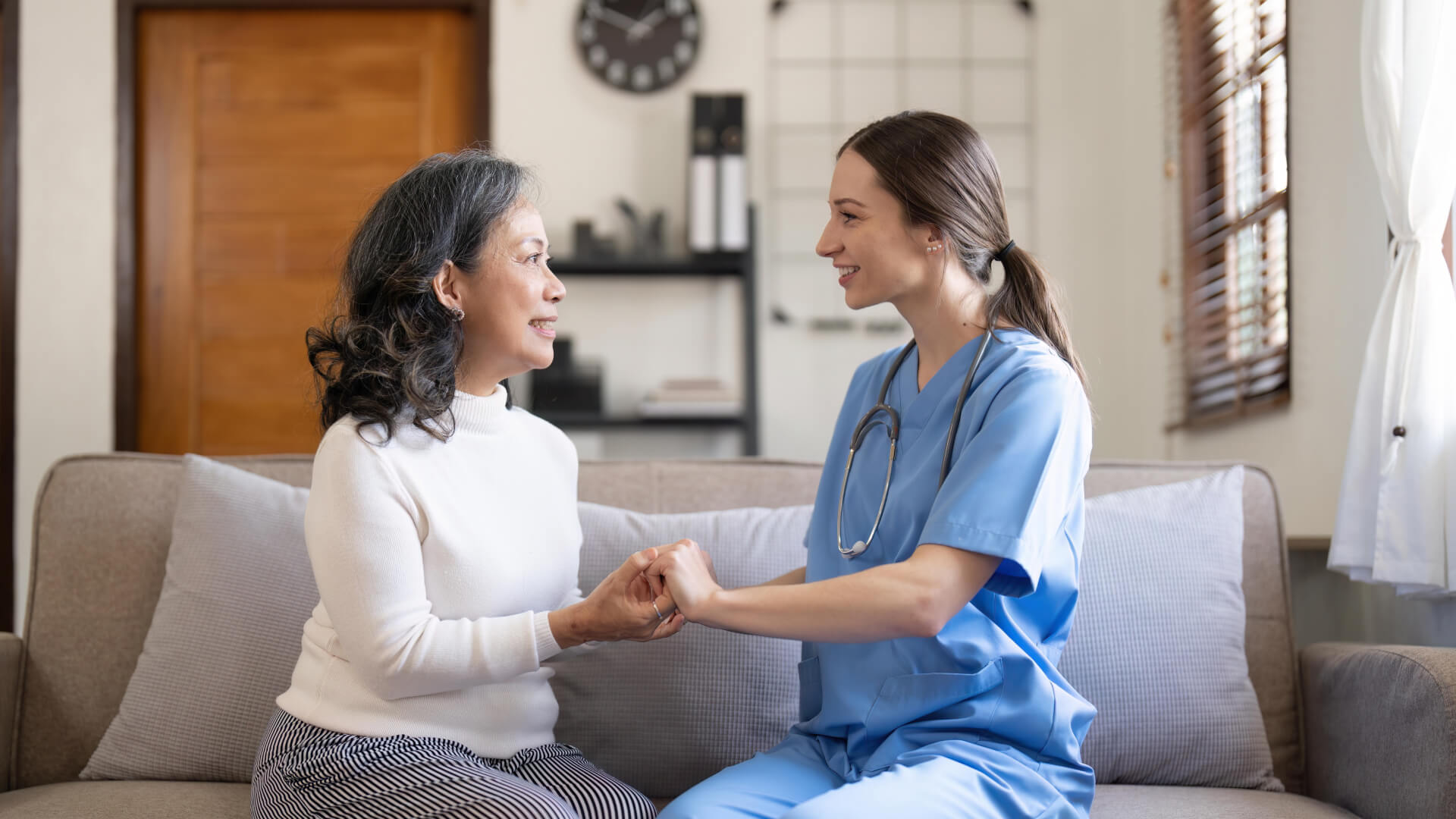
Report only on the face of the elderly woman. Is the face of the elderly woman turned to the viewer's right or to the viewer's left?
to the viewer's right

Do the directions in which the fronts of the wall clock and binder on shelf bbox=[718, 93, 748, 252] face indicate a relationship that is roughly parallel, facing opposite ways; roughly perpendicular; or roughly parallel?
roughly parallel

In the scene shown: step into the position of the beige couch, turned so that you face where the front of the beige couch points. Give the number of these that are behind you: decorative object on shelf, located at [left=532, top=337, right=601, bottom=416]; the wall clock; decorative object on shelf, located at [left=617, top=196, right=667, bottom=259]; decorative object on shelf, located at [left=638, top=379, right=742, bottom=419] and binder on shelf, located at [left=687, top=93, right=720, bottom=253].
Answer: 5

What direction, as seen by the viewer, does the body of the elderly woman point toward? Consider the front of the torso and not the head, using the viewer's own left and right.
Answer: facing the viewer and to the right of the viewer

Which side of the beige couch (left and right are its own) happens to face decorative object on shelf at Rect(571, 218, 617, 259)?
back

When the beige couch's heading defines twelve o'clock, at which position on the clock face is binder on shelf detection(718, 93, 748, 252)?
The binder on shelf is roughly at 6 o'clock from the beige couch.

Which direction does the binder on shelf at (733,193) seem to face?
toward the camera

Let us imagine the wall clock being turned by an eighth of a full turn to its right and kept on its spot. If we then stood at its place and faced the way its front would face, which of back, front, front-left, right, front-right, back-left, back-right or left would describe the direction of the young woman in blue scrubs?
front-left

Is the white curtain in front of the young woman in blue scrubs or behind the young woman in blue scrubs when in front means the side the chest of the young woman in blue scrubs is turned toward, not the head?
behind

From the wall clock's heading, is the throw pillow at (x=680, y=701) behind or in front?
in front

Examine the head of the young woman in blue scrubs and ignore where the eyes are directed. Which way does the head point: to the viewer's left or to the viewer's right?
to the viewer's left

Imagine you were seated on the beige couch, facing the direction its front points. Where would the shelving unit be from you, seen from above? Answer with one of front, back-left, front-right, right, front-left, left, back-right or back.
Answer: back
